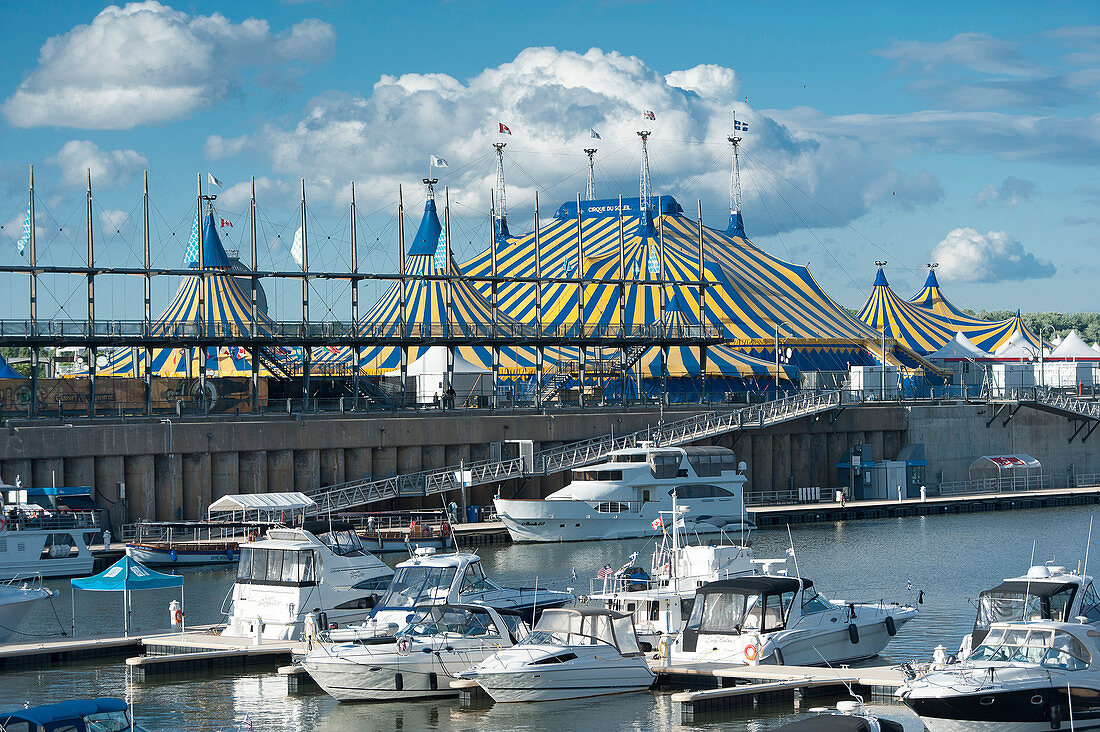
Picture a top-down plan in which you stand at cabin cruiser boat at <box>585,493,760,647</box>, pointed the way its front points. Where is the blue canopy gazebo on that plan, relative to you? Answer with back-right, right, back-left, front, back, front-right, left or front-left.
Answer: back-left

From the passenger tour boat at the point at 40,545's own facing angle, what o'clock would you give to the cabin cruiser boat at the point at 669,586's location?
the cabin cruiser boat at the point at 669,586 is roughly at 8 o'clock from the passenger tour boat at the point at 40,545.

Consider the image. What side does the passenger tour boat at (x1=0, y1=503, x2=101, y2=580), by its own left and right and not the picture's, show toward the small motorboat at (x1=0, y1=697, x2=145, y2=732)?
left

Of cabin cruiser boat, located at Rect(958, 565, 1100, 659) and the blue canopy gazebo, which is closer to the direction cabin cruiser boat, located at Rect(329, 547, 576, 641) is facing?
the cabin cruiser boat

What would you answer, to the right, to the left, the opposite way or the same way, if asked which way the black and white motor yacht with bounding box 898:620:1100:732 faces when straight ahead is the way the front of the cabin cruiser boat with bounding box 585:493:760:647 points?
the opposite way

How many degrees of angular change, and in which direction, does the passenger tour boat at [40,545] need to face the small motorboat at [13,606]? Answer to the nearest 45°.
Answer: approximately 90° to its left

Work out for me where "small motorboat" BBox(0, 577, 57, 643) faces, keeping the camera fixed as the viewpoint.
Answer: facing to the right of the viewer

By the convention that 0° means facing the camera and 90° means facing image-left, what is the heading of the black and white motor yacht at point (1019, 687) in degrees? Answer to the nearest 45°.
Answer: approximately 45°

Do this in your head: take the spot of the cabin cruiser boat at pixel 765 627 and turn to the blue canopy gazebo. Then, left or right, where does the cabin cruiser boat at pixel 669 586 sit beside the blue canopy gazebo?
right

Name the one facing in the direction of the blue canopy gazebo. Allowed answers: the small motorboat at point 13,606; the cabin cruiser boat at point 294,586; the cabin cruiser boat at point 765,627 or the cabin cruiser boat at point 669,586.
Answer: the small motorboat

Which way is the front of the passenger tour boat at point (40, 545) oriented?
to the viewer's left
